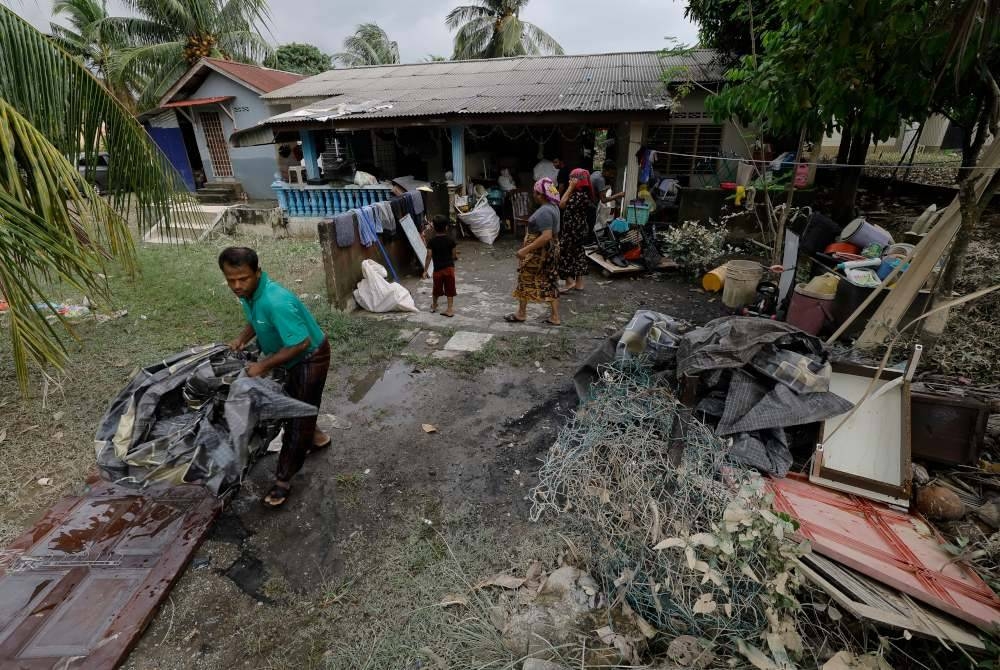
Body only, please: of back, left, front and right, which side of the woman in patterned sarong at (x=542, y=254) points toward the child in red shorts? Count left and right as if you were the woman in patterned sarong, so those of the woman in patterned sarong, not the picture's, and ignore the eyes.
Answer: front

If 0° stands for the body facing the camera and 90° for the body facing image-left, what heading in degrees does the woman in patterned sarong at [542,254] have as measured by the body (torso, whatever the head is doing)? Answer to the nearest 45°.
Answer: approximately 90°

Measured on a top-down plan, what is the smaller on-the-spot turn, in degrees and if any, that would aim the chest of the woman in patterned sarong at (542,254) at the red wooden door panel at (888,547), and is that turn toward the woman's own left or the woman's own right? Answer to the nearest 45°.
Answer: approximately 135° to the woman's own left

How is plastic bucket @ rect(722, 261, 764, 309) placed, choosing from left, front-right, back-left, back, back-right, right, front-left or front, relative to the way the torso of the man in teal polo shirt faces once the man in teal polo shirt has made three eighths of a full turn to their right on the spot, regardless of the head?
right

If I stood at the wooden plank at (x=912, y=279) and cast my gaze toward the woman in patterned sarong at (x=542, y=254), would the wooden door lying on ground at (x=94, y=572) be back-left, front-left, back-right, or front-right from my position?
front-left

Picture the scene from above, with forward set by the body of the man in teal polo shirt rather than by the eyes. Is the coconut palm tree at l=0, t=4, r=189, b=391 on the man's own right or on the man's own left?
on the man's own right

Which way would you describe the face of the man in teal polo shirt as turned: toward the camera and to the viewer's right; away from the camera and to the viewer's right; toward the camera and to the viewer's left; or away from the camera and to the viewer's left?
toward the camera and to the viewer's left

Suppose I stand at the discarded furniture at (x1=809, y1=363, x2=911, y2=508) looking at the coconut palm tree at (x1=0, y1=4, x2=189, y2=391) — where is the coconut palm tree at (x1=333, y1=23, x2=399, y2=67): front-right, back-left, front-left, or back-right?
front-right

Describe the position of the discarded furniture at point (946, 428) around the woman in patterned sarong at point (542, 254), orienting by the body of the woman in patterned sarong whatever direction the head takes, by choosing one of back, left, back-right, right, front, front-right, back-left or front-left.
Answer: back-left

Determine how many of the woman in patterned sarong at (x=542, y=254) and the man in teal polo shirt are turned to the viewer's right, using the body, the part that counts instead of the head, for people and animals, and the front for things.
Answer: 0
